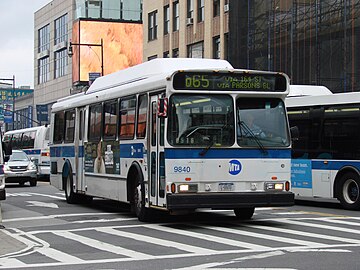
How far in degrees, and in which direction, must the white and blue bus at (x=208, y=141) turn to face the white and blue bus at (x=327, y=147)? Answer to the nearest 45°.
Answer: approximately 90° to its left

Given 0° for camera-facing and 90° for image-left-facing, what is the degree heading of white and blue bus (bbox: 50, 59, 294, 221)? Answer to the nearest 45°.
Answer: approximately 315°

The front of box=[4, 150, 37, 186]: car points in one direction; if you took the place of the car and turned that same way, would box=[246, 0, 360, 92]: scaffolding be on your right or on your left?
on your left

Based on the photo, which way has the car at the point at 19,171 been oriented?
toward the camera

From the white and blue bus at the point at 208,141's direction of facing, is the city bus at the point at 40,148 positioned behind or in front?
behind

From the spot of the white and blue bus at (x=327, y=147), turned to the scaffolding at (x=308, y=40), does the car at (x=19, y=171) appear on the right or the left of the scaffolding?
left

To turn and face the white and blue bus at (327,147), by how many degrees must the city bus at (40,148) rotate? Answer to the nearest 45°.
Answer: approximately 135° to its left

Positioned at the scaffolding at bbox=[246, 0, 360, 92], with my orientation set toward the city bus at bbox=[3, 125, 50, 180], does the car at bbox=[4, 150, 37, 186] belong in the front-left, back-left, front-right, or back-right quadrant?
front-left

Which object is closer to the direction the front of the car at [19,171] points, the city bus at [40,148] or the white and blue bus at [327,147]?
the white and blue bus

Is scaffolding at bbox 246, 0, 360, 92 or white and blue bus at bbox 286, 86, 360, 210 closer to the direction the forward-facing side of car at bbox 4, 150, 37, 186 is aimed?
the white and blue bus
